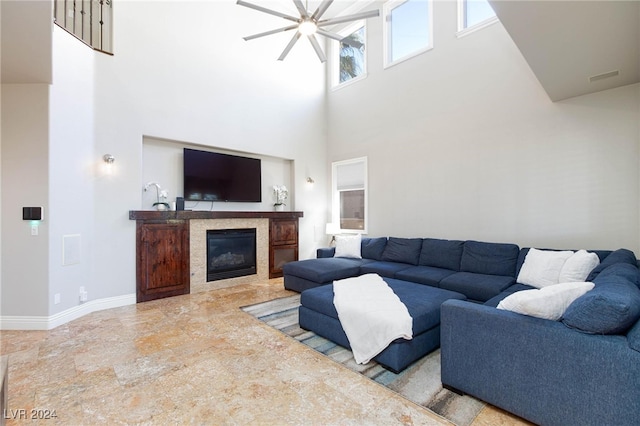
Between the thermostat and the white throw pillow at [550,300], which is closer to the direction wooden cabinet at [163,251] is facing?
the white throw pillow

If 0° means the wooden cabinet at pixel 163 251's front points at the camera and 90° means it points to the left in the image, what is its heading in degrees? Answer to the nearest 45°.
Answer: approximately 315°

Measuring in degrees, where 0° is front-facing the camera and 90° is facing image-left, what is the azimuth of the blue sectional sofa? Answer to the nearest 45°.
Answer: approximately 45°

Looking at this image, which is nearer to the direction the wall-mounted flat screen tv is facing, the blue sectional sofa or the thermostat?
the blue sectional sofa

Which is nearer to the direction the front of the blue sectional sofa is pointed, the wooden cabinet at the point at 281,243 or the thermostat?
the thermostat

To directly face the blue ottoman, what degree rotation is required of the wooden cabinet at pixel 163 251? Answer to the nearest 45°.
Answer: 0° — it already faces it

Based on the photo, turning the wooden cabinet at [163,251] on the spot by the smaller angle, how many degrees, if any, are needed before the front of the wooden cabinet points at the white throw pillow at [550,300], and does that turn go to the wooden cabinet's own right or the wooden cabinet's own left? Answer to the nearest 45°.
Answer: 0° — it already faces it

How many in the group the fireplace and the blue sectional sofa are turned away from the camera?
0

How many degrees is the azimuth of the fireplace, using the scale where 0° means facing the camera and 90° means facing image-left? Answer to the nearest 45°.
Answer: approximately 315°

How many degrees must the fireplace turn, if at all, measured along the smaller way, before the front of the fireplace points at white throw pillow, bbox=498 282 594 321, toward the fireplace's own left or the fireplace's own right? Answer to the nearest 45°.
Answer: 0° — it already faces it
